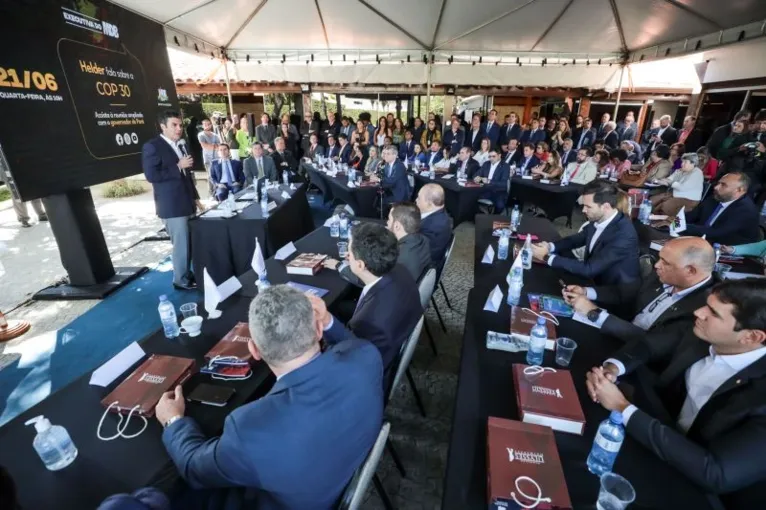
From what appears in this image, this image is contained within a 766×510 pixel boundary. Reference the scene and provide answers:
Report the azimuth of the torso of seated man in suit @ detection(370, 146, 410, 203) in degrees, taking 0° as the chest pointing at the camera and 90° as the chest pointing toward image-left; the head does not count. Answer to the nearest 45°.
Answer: approximately 45°

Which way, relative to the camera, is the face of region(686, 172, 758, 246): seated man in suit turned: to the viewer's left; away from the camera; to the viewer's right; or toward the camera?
to the viewer's left

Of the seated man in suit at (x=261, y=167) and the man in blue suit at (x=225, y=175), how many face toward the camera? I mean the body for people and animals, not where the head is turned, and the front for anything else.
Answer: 2

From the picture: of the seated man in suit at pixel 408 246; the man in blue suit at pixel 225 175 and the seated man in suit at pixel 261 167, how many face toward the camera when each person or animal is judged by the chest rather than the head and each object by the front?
2

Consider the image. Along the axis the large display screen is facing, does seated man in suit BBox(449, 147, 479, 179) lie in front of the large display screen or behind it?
in front

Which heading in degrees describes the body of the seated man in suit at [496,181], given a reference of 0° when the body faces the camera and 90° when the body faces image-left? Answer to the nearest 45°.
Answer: approximately 45°

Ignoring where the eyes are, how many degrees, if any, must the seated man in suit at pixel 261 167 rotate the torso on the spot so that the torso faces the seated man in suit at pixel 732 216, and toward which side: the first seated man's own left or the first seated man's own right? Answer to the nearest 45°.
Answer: approximately 45° to the first seated man's own left

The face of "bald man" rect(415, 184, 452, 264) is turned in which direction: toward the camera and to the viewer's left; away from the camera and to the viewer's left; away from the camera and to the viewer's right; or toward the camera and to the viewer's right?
away from the camera and to the viewer's left

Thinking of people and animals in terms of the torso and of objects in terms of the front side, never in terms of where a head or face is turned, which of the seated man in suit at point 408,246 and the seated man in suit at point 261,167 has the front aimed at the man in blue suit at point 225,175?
the seated man in suit at point 408,246

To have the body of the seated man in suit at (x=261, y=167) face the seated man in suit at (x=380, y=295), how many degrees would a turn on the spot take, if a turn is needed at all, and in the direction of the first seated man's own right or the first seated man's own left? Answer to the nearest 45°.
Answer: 0° — they already face them

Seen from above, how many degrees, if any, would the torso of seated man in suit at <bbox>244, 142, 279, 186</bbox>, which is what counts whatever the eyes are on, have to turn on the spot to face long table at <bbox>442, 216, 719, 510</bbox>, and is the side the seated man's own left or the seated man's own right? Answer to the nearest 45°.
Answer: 0° — they already face it

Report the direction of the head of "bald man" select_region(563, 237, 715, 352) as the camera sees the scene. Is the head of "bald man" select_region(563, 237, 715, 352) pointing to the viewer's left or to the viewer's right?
to the viewer's left

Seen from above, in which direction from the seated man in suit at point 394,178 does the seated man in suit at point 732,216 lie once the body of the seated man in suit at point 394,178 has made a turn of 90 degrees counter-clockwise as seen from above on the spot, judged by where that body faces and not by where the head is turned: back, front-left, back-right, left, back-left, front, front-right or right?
front
